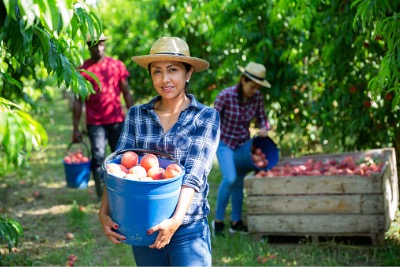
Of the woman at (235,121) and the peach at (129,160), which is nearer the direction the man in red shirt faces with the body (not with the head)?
the peach

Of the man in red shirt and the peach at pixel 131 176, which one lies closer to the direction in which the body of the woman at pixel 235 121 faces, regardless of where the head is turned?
the peach

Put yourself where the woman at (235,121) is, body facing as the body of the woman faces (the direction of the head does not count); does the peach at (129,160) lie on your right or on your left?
on your right

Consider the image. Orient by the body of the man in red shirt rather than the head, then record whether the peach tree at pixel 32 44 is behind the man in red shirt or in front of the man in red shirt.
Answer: in front

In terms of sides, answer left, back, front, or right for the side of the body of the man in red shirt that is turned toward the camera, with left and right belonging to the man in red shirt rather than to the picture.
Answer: front

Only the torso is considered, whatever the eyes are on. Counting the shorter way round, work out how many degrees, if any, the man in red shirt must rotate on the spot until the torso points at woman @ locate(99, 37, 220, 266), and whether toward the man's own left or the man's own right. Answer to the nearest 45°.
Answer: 0° — they already face them

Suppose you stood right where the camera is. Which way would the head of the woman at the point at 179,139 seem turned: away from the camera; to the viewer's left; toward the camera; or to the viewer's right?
toward the camera

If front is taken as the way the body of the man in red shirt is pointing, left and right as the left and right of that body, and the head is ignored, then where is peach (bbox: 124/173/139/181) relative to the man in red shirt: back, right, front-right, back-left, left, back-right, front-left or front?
front

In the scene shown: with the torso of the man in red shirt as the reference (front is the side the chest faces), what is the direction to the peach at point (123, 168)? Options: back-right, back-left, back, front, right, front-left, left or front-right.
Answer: front

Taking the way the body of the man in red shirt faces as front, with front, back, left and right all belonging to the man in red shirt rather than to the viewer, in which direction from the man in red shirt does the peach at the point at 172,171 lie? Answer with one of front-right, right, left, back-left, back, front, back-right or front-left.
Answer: front

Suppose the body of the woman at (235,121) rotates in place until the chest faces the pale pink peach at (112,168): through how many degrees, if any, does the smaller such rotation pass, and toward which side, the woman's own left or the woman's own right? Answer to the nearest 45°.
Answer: approximately 45° to the woman's own right

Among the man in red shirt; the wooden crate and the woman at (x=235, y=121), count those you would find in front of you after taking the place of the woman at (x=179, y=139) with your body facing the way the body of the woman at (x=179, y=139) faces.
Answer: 0

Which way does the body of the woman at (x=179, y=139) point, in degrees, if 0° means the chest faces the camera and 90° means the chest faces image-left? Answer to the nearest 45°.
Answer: approximately 45°

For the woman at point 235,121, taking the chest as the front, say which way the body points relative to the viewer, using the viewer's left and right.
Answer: facing the viewer and to the right of the viewer
